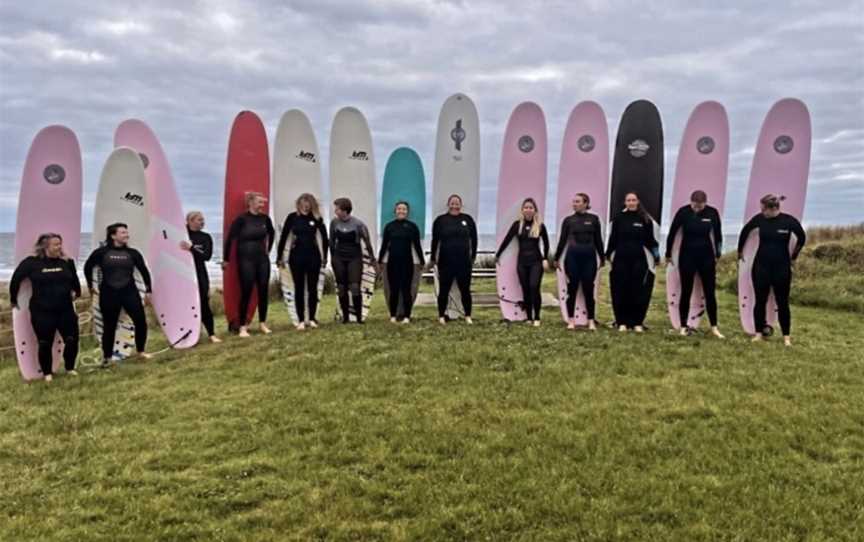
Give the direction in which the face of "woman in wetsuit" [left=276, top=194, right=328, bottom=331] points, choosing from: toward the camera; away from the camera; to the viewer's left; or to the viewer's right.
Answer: toward the camera

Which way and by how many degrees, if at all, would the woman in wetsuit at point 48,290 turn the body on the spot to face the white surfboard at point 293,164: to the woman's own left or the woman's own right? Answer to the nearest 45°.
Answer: approximately 135° to the woman's own left

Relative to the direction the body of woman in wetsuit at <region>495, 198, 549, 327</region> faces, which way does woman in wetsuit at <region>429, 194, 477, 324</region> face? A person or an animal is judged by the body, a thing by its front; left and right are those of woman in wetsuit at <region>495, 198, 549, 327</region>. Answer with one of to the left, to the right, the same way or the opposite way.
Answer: the same way

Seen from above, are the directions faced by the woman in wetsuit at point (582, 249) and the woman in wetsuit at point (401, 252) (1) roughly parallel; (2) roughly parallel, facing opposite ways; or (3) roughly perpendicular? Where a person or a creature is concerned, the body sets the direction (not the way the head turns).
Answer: roughly parallel

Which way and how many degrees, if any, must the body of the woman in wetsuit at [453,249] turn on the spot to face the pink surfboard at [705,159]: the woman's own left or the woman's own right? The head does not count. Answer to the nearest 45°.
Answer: approximately 90° to the woman's own left

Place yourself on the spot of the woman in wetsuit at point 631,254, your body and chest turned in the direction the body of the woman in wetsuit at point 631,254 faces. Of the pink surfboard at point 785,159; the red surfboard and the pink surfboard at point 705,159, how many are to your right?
1

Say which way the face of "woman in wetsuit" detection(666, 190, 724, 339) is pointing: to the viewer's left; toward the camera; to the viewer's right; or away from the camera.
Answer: toward the camera

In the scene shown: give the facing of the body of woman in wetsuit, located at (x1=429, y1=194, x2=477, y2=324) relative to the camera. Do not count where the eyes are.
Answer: toward the camera

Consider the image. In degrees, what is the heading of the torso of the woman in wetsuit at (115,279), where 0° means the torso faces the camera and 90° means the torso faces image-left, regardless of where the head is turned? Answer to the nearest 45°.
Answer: approximately 0°

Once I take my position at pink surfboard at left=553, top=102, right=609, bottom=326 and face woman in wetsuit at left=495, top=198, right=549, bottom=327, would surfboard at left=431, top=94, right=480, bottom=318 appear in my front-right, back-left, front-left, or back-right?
front-right

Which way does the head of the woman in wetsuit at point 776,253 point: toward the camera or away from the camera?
toward the camera

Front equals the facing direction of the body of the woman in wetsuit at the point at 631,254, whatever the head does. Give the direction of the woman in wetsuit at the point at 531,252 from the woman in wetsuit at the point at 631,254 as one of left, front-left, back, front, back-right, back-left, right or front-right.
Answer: right

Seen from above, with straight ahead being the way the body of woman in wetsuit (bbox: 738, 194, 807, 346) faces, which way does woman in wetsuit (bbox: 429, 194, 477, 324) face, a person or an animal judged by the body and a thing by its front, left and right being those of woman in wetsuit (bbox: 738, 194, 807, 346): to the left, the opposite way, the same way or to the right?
the same way

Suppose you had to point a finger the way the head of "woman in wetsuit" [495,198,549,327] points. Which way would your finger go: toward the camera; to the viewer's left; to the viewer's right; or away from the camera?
toward the camera

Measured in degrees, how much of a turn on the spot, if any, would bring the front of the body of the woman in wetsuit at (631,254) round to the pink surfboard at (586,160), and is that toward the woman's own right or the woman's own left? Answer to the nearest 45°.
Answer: approximately 135° to the woman's own right

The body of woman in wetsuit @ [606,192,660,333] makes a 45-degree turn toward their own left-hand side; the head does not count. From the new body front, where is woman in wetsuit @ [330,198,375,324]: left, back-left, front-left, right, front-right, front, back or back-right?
back-right

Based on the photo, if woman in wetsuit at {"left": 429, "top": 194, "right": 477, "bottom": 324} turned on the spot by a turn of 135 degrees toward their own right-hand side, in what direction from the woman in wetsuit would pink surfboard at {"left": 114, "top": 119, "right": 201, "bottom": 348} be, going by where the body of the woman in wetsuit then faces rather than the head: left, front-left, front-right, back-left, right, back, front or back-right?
front-left

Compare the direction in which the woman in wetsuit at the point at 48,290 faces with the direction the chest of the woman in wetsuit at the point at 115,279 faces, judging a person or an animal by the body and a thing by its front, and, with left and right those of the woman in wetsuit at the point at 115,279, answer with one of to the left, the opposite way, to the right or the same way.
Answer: the same way

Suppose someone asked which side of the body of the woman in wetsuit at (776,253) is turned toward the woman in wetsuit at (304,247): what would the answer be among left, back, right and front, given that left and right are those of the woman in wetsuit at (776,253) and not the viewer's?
right
